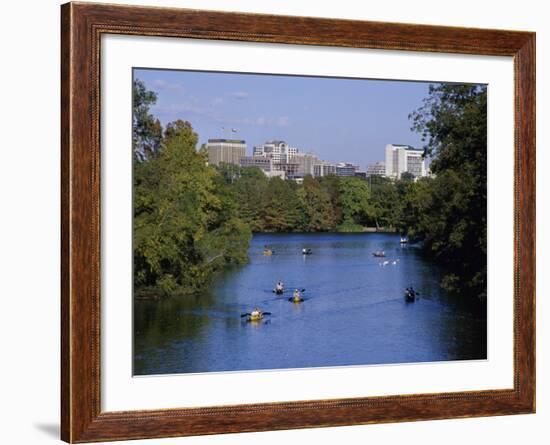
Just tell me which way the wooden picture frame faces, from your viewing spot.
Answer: facing the viewer and to the right of the viewer
